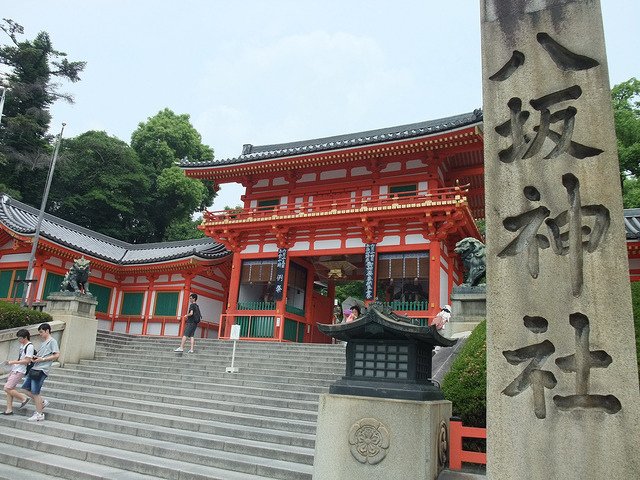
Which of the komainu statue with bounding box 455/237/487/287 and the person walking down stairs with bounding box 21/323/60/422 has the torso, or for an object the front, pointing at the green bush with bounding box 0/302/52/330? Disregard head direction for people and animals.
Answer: the komainu statue

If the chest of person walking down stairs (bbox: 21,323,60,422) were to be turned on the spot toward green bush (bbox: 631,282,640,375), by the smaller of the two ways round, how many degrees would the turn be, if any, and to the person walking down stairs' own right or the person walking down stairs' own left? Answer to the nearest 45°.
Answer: approximately 90° to the person walking down stairs' own left

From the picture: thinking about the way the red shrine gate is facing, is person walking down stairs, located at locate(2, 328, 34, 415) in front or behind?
in front

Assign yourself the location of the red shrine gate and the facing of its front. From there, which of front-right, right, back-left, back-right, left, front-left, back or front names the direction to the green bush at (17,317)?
front

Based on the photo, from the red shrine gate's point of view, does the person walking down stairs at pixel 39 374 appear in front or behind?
in front

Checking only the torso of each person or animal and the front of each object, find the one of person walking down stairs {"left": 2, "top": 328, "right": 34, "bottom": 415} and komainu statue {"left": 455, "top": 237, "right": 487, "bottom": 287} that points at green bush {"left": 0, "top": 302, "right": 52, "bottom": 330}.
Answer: the komainu statue

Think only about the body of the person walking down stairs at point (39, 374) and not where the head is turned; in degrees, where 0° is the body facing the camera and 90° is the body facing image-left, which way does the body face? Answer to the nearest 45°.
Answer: approximately 45°

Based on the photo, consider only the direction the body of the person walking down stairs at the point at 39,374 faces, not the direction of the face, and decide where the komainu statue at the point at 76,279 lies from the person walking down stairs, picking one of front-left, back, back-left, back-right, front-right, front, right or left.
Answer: back-right

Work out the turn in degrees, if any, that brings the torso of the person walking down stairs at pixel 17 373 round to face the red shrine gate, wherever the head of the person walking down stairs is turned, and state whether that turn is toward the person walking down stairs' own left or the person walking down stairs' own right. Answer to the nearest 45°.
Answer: approximately 180°

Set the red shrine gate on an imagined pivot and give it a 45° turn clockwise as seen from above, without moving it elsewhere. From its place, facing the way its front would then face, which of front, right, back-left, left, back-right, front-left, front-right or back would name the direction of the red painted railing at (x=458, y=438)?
left

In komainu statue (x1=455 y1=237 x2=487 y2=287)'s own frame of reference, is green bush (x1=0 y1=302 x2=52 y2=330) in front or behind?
in front

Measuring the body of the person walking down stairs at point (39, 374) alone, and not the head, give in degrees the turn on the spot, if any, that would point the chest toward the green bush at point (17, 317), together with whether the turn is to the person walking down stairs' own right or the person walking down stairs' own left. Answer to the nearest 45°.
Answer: approximately 135° to the person walking down stairs' own right

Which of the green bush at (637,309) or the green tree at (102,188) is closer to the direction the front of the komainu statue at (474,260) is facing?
the green tree

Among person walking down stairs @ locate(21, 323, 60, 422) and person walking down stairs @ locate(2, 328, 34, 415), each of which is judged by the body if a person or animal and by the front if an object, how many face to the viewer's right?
0

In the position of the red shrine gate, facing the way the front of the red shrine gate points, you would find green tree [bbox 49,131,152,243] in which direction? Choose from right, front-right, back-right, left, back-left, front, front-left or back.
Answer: right

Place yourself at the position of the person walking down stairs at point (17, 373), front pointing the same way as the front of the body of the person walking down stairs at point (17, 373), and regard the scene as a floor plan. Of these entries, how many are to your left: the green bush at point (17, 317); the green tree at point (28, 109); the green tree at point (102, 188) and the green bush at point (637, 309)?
1

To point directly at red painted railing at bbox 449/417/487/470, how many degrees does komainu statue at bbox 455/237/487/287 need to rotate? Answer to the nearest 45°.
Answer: approximately 90° to its left

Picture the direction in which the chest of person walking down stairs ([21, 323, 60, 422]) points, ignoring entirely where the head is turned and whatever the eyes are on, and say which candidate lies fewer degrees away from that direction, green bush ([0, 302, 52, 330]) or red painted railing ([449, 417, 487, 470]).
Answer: the red painted railing

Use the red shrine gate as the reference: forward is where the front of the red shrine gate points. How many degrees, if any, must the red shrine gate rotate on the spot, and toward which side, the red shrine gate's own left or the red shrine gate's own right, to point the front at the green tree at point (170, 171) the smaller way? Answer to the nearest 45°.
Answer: approximately 90° to the red shrine gate's own right

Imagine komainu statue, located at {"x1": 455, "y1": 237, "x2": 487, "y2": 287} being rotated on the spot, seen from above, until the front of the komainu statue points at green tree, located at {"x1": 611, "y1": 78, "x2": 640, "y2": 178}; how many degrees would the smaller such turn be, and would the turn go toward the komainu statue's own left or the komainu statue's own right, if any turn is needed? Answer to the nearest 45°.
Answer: approximately 135° to the komainu statue's own right

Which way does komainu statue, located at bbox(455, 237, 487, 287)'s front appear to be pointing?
to the viewer's left

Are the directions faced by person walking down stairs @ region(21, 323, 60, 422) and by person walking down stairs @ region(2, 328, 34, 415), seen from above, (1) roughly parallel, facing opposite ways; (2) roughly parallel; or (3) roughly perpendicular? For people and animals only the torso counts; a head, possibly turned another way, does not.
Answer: roughly parallel

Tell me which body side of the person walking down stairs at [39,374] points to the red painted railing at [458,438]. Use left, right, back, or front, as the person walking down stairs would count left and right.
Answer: left

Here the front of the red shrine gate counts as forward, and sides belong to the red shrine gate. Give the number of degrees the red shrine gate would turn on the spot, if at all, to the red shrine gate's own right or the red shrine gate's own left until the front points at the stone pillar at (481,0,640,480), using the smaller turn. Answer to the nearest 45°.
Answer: approximately 45° to the red shrine gate's own left
